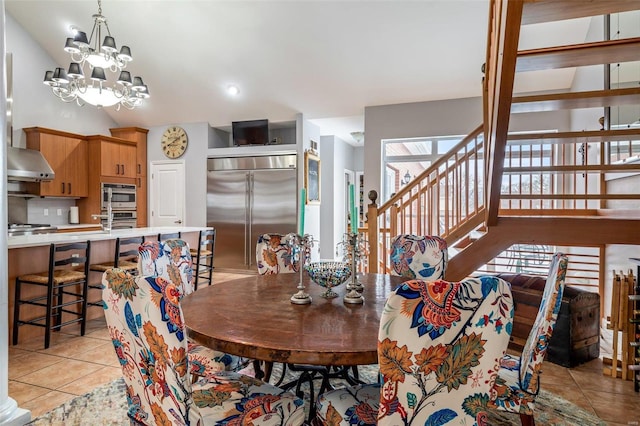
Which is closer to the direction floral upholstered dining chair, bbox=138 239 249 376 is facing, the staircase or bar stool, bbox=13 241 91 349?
the staircase

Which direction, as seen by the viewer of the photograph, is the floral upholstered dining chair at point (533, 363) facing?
facing to the left of the viewer

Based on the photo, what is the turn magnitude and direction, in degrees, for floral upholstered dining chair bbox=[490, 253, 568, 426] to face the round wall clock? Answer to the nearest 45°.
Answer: approximately 45° to its right

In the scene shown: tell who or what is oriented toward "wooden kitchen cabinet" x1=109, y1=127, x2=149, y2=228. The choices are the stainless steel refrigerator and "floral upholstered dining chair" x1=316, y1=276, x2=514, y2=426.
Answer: the floral upholstered dining chair

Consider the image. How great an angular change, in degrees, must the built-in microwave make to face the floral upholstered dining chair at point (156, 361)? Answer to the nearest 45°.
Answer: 0° — it already faces it

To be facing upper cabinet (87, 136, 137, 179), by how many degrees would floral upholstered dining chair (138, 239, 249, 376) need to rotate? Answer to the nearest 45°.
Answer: approximately 135° to its left

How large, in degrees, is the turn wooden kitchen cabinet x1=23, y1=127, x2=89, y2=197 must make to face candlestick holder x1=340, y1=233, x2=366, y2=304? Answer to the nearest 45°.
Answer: approximately 45° to its right

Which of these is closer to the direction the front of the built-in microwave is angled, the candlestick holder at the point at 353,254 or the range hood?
the candlestick holder

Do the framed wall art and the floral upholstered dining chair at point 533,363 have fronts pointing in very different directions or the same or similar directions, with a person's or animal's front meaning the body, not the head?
very different directions

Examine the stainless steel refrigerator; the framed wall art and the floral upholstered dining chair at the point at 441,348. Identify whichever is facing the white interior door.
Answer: the floral upholstered dining chair

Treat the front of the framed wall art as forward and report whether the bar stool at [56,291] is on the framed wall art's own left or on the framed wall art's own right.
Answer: on the framed wall art's own right
